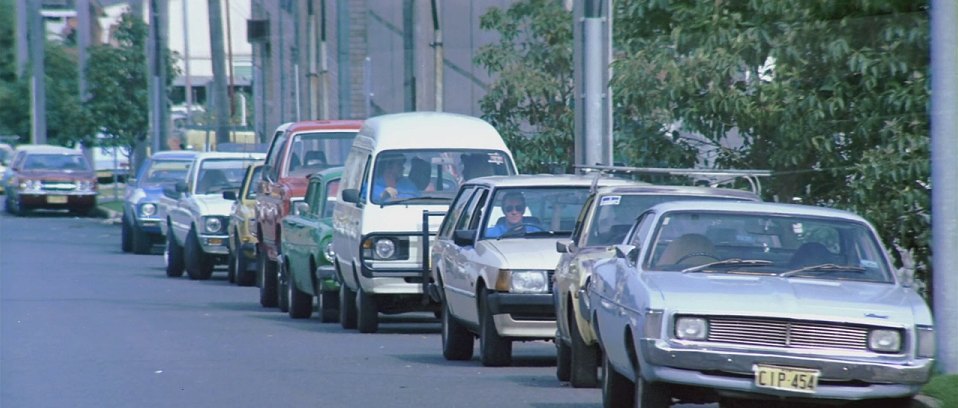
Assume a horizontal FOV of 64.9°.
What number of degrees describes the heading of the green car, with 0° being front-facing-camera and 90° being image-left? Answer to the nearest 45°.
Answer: approximately 315°

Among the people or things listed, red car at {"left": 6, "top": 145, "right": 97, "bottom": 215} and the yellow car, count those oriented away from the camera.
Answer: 0

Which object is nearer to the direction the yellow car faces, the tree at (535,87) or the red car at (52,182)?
the tree

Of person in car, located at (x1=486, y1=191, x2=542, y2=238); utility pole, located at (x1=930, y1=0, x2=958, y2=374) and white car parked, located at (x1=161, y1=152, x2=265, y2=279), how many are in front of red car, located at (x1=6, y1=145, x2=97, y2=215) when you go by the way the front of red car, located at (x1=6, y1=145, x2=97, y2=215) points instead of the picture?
3

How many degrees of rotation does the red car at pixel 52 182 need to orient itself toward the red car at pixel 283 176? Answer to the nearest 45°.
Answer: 0° — it already faces it

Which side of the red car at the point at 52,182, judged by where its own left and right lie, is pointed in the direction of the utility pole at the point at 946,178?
front

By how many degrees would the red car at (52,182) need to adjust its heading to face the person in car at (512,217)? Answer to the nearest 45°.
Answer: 0° — it already faces them

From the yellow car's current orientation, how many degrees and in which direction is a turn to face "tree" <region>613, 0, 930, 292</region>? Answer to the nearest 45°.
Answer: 0° — it already faces it

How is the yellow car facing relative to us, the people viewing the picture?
facing the viewer and to the right of the viewer
